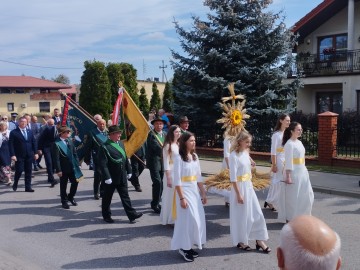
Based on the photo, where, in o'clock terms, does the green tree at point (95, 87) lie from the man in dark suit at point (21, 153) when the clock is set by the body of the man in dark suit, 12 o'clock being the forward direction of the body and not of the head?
The green tree is roughly at 8 o'clock from the man in dark suit.

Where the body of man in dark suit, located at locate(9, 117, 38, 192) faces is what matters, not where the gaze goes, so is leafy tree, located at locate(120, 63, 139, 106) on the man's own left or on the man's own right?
on the man's own left

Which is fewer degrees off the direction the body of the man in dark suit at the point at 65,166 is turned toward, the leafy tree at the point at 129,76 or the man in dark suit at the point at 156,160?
the man in dark suit

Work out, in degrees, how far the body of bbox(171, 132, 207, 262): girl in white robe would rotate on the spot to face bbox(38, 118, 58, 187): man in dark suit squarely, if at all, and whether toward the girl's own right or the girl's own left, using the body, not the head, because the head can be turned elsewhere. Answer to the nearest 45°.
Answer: approximately 180°

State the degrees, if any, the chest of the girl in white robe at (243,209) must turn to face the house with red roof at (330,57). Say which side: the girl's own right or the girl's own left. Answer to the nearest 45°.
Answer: approximately 135° to the girl's own left

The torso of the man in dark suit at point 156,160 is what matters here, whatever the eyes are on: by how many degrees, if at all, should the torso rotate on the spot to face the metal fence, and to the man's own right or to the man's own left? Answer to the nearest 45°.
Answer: approximately 90° to the man's own left

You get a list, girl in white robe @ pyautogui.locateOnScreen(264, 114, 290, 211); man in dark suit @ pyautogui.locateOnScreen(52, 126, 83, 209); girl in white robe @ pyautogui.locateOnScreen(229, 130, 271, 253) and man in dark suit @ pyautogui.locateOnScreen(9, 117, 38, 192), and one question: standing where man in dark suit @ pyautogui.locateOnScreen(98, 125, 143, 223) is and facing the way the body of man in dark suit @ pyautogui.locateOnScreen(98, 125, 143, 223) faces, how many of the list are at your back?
2

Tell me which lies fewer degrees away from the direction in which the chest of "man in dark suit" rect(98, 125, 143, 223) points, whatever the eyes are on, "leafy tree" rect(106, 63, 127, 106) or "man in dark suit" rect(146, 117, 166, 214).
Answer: the man in dark suit
